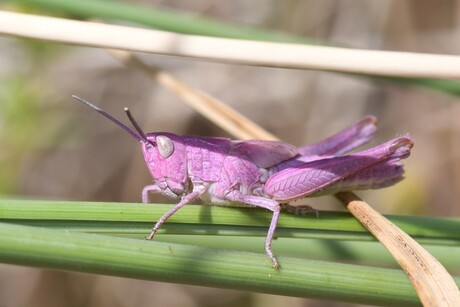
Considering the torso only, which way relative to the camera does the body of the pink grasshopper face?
to the viewer's left
